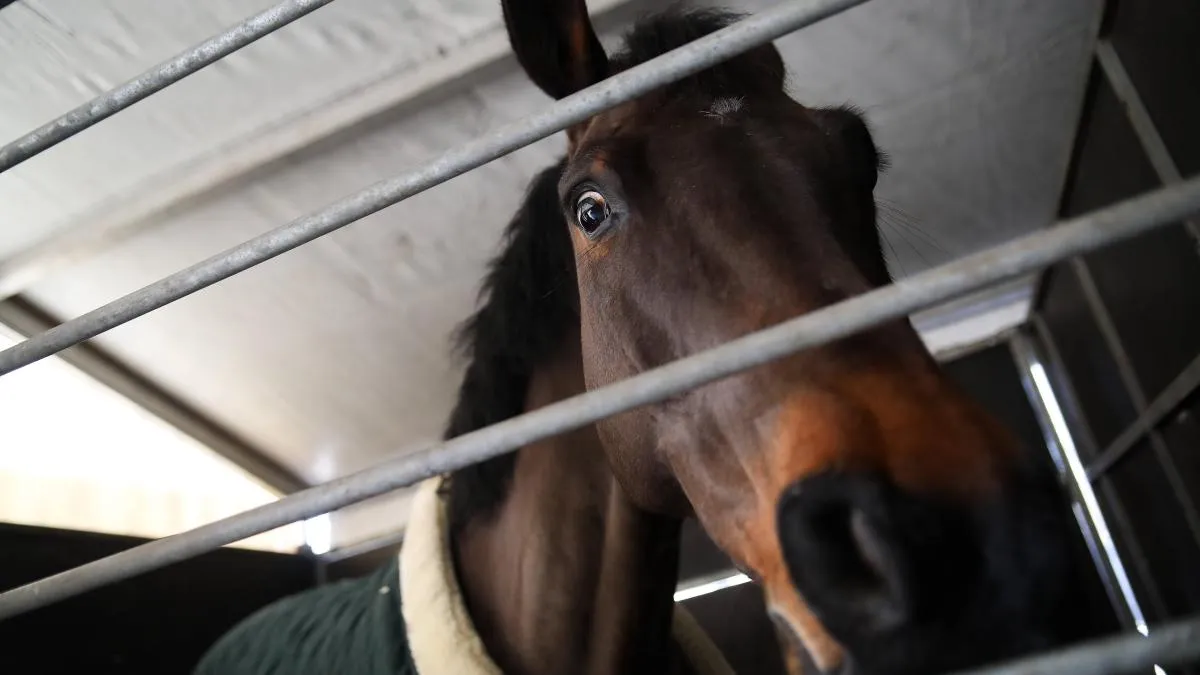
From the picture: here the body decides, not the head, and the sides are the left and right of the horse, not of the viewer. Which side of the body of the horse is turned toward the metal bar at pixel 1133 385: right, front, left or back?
left

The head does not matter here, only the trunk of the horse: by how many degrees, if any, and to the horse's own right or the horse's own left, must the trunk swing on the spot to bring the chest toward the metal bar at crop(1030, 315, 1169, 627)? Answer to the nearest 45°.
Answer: approximately 90° to the horse's own left

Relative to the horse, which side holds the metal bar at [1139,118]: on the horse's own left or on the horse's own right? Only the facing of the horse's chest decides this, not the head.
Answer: on the horse's own left

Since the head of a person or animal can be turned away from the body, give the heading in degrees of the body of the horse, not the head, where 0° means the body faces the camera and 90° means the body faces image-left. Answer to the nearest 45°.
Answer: approximately 315°
